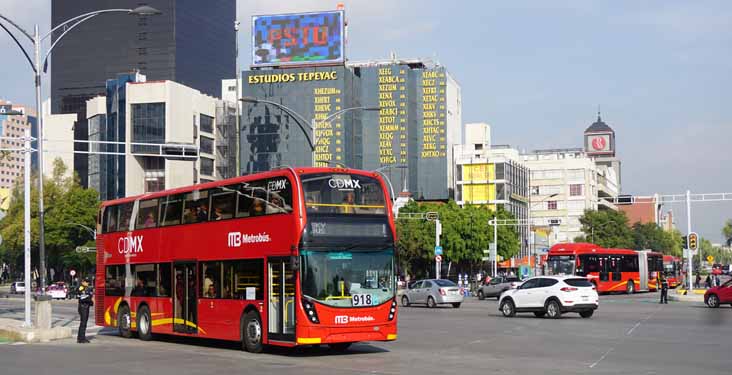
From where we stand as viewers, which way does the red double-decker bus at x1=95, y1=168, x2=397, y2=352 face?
facing the viewer and to the right of the viewer

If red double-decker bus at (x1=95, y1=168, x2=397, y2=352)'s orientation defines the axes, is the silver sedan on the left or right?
on its left

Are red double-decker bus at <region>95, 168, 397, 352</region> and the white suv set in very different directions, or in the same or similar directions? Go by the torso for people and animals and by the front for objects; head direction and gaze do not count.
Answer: very different directions

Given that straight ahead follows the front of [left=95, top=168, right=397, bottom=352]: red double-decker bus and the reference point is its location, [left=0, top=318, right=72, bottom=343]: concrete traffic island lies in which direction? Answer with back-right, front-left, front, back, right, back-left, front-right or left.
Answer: back

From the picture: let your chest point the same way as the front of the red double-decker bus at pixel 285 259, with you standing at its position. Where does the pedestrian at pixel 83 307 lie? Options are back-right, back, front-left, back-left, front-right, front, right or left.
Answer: back
